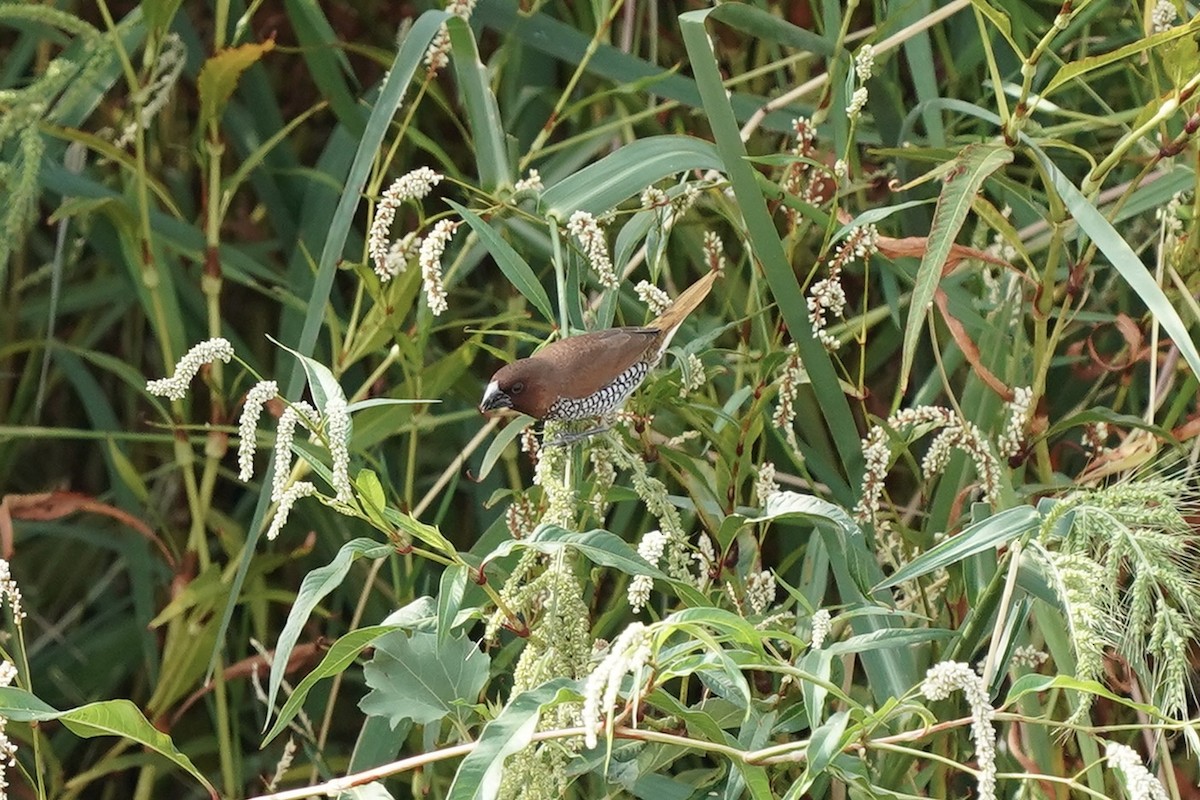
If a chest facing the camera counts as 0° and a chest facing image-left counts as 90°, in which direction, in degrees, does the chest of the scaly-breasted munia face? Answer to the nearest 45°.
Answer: approximately 90°
